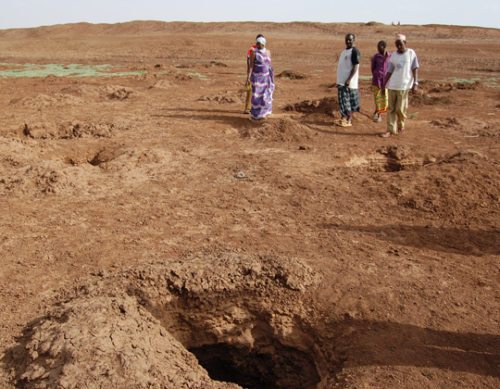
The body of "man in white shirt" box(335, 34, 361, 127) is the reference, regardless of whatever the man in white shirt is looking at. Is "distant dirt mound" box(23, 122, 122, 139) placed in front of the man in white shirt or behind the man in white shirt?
in front

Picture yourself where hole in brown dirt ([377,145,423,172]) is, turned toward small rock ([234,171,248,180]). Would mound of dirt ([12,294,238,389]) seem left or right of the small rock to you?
left

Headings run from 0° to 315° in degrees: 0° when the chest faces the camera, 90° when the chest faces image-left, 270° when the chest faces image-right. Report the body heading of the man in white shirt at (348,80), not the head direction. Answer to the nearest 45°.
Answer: approximately 45°

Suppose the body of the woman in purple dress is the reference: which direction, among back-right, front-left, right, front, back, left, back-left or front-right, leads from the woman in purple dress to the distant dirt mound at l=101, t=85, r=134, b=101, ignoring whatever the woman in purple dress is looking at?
back-right

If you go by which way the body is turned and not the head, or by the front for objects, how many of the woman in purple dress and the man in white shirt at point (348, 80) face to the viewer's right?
0

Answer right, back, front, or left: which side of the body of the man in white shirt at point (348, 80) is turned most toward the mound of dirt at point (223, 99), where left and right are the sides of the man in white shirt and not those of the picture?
right

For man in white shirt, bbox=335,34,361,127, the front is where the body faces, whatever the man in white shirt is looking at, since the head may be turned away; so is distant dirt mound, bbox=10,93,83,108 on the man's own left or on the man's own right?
on the man's own right

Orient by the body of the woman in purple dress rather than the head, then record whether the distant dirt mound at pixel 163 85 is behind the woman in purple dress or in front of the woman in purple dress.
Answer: behind

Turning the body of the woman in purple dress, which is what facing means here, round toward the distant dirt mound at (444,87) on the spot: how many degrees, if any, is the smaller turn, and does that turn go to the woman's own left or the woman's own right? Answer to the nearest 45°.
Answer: approximately 135° to the woman's own left

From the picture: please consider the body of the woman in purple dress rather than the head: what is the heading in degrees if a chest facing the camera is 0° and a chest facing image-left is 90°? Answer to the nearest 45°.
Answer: approximately 0°
